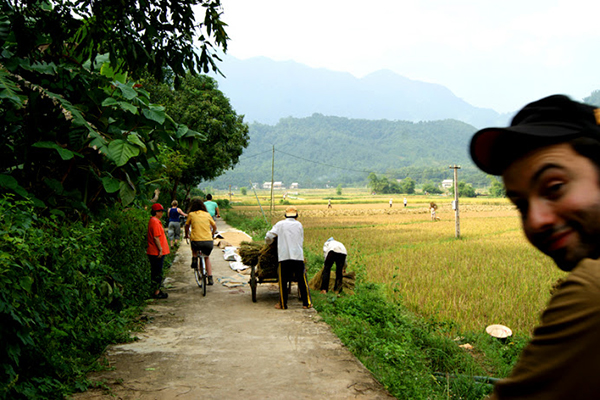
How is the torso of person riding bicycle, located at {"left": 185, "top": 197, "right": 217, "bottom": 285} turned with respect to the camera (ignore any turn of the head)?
away from the camera

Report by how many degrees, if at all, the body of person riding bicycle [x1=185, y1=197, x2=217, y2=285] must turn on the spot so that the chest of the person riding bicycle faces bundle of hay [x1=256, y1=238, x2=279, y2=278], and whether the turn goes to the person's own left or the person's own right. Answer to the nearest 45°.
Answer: approximately 135° to the person's own right

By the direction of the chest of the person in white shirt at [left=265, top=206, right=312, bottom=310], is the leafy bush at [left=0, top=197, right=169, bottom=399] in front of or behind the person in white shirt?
behind

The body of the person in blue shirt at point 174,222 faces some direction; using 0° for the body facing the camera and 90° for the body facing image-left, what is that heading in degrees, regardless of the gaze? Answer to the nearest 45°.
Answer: approximately 180°

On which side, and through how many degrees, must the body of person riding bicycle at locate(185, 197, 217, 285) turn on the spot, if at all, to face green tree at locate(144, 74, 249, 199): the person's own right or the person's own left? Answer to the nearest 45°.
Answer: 0° — they already face it

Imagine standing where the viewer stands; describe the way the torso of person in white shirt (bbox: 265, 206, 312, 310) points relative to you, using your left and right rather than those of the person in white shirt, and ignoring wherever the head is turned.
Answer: facing away from the viewer

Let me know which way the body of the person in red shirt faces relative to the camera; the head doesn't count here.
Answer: to the viewer's right

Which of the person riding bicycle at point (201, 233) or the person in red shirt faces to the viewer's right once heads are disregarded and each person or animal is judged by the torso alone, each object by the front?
the person in red shirt

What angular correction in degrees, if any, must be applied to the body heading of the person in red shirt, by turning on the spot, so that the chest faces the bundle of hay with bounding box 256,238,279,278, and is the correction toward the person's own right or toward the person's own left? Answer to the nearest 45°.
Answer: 0° — they already face it

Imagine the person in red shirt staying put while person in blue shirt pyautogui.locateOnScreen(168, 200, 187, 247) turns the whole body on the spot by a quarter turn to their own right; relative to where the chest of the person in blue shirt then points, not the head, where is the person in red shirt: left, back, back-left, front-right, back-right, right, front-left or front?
right

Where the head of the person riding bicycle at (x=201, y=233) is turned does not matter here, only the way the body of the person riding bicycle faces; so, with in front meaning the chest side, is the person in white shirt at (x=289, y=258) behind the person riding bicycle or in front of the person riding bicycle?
behind
